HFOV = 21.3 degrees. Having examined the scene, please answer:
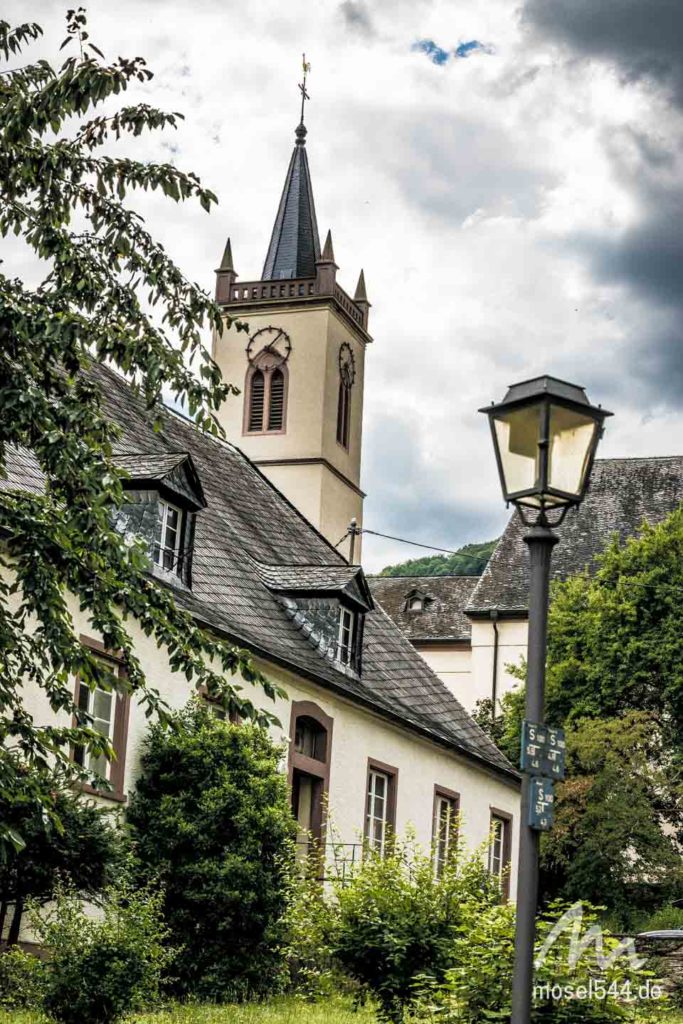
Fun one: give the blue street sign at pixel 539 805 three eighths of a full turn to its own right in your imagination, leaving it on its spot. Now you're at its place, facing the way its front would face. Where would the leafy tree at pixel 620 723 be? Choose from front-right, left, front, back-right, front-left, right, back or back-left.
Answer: front-right

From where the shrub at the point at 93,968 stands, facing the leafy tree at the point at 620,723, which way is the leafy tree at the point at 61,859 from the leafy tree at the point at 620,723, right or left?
left

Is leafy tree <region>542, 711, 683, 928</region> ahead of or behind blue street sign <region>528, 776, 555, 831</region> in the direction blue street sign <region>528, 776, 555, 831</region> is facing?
behind

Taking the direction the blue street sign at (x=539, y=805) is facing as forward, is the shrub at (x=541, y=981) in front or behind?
behind

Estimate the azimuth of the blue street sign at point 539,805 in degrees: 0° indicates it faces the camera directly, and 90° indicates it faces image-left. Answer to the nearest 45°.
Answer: approximately 0°

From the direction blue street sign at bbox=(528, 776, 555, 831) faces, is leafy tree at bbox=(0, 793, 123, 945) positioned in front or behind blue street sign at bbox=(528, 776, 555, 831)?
behind

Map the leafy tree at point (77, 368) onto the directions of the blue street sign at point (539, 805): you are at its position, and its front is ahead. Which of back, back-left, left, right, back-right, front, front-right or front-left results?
back-right

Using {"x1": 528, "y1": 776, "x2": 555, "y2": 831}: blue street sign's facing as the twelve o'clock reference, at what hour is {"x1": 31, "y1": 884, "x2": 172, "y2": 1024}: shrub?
The shrub is roughly at 5 o'clock from the blue street sign.
